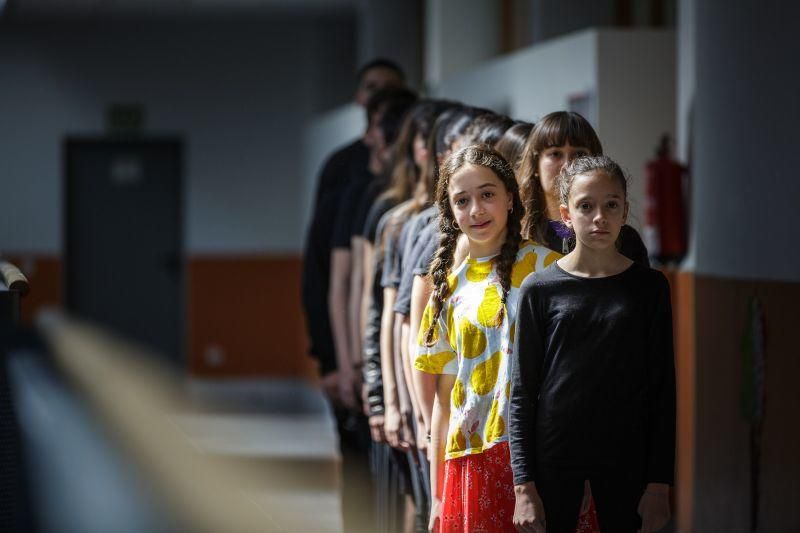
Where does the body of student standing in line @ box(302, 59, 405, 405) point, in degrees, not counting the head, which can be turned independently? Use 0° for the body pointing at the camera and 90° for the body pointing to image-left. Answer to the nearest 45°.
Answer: approximately 0°

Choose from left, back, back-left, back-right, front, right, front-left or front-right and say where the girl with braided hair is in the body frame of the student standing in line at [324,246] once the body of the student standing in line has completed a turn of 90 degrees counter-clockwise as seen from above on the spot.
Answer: right

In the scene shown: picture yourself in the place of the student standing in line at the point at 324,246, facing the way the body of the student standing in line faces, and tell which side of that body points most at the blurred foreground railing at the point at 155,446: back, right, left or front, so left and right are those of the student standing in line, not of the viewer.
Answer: front

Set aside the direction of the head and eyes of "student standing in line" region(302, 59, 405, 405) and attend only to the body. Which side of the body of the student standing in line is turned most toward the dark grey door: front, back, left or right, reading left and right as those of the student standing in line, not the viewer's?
back

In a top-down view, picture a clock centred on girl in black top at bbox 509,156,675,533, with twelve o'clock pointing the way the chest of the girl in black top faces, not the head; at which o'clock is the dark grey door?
The dark grey door is roughly at 5 o'clock from the girl in black top.

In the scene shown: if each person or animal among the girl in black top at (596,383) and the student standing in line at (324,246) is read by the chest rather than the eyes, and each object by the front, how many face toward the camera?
2

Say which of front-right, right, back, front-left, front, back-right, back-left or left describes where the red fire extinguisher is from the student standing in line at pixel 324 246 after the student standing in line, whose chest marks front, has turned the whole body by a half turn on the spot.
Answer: right

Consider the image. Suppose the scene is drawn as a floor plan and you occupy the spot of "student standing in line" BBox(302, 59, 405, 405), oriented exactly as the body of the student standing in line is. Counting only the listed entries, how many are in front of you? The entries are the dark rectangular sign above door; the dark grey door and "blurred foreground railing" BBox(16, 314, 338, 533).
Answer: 1

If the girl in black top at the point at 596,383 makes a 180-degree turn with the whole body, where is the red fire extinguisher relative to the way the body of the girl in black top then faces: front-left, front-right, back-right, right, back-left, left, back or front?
front

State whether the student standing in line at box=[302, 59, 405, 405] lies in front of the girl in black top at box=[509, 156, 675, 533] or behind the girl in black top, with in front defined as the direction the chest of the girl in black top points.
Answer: behind

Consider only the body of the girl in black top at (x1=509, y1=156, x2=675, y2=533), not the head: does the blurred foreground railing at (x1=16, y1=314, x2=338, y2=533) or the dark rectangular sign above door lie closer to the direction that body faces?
the blurred foreground railing
